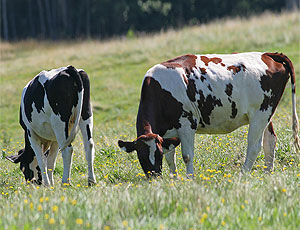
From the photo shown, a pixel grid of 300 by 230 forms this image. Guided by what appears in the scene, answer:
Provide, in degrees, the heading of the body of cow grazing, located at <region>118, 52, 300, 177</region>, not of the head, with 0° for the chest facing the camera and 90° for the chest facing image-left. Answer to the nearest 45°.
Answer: approximately 45°

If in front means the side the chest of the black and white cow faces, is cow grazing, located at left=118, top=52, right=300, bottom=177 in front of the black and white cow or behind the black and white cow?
behind

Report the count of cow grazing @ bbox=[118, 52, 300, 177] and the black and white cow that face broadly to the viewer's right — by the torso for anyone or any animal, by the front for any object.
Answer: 0

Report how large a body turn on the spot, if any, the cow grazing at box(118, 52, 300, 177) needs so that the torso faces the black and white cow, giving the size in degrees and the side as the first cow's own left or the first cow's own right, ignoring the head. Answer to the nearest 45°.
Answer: approximately 45° to the first cow's own right
